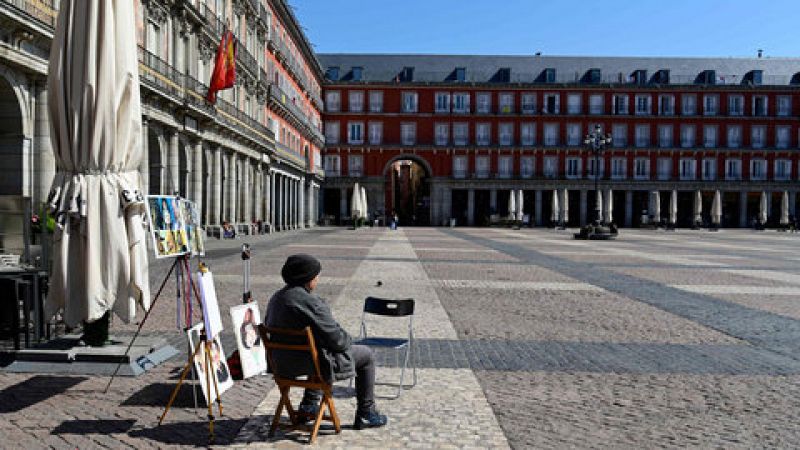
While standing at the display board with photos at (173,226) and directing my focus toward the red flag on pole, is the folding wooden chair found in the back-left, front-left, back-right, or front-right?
back-right

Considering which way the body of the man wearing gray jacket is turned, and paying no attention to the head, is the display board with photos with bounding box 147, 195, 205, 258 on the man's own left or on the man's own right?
on the man's own left

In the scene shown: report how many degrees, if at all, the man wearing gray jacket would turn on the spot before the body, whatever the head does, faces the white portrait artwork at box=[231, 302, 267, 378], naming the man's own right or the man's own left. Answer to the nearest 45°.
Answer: approximately 90° to the man's own left
